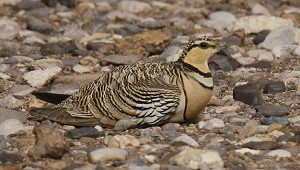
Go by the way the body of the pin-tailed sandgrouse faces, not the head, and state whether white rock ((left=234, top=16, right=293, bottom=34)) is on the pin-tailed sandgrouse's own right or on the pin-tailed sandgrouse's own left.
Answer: on the pin-tailed sandgrouse's own left

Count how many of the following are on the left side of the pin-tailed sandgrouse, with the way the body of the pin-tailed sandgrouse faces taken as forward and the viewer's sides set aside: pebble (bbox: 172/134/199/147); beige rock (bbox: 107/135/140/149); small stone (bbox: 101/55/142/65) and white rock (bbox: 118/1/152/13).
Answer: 2

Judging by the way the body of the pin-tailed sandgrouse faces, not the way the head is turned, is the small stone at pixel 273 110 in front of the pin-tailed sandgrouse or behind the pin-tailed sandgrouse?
in front

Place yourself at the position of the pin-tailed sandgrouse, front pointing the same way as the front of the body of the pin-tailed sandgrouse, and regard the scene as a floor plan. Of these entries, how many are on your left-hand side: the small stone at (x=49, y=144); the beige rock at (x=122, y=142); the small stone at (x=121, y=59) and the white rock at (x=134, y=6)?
2

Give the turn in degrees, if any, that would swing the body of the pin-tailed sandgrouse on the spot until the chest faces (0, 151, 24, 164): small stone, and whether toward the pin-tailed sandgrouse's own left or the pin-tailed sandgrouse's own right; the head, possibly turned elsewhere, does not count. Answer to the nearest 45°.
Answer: approximately 135° to the pin-tailed sandgrouse's own right

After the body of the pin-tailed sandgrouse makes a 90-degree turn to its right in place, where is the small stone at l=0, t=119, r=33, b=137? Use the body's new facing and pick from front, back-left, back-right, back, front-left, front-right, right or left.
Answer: right

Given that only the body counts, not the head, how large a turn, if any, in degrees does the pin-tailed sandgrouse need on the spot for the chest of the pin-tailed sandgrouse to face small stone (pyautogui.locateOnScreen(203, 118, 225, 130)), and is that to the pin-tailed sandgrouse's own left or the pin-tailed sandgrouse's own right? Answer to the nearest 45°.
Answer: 0° — it already faces it

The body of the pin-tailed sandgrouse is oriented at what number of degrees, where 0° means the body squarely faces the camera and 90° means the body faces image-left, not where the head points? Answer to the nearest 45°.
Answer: approximately 270°

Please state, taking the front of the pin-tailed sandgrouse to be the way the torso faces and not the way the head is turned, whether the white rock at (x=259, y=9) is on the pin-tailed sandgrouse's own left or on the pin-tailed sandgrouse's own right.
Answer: on the pin-tailed sandgrouse's own left

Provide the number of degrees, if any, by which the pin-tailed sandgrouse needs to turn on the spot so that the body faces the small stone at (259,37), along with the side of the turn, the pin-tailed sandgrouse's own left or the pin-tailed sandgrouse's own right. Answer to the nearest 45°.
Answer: approximately 45° to the pin-tailed sandgrouse's own left
